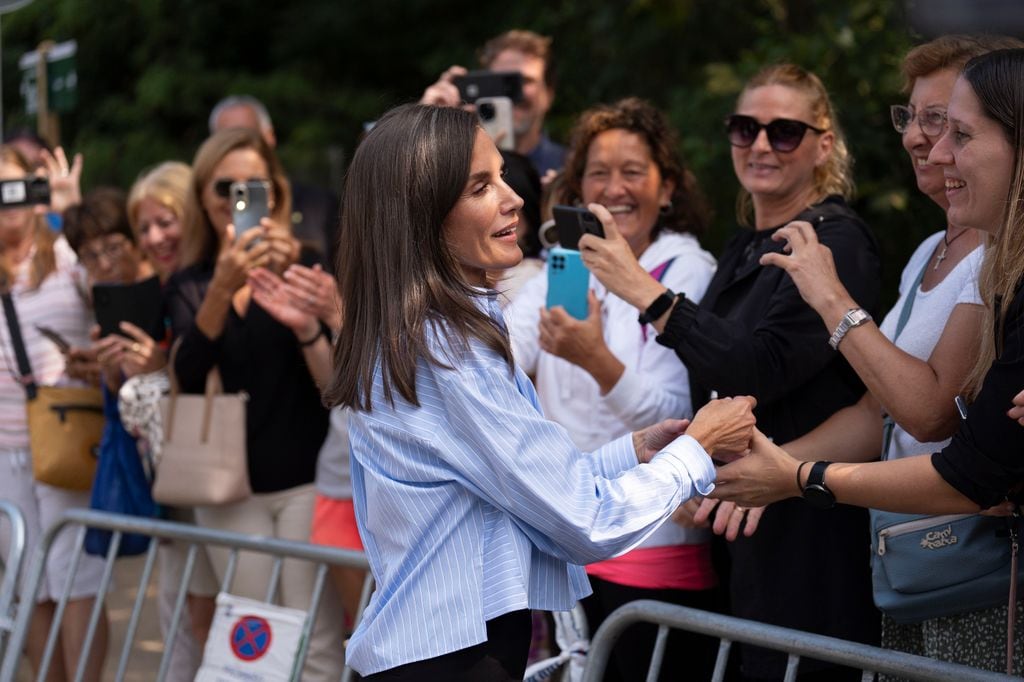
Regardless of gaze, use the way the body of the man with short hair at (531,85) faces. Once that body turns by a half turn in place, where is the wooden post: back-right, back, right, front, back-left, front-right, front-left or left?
front-left

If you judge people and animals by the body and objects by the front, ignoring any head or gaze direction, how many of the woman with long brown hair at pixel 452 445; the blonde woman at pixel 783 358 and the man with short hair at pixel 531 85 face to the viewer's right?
1

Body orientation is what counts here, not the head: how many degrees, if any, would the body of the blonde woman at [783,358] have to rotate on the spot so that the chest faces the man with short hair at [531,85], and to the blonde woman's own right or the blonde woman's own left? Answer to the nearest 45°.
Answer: approximately 90° to the blonde woman's own right

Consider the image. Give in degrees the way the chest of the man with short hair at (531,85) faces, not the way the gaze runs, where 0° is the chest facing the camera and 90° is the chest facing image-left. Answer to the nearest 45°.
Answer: approximately 0°

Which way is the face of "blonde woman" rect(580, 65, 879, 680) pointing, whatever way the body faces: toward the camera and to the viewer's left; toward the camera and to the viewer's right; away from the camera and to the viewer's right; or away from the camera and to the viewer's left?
toward the camera and to the viewer's left

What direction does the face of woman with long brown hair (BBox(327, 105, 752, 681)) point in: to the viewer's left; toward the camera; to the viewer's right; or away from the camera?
to the viewer's right

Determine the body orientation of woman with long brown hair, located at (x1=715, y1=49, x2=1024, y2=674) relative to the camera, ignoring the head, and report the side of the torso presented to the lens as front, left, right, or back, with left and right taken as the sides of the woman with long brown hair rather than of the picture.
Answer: left

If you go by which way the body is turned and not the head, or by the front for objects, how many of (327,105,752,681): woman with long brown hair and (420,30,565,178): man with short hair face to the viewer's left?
0

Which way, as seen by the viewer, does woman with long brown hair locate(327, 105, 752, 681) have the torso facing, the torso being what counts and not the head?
to the viewer's right

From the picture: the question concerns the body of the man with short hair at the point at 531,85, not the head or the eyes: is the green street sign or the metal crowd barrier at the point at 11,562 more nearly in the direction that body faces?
the metal crowd barrier

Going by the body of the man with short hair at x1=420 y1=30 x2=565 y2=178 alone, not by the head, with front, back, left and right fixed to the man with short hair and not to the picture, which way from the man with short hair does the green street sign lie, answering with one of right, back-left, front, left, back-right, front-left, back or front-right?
back-right

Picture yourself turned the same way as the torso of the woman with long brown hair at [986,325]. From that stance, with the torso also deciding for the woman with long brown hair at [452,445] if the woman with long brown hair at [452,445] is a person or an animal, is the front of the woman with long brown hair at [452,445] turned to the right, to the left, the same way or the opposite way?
the opposite way

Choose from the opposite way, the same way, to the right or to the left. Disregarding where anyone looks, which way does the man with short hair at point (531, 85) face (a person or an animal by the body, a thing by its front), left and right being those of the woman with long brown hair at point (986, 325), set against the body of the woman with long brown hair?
to the left

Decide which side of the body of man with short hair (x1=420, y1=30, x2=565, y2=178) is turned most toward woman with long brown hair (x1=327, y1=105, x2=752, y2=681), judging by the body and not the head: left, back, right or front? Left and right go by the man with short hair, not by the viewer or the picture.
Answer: front
